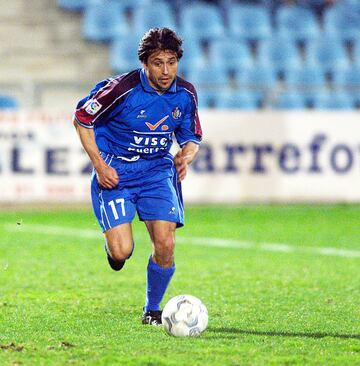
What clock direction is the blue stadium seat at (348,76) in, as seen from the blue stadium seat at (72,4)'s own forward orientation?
the blue stadium seat at (348,76) is roughly at 9 o'clock from the blue stadium seat at (72,4).

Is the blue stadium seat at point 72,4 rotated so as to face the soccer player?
yes

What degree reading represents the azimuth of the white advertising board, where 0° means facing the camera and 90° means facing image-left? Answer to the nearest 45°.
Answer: approximately 0°

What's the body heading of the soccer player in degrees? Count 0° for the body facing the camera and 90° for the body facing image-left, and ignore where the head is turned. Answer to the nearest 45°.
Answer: approximately 315°

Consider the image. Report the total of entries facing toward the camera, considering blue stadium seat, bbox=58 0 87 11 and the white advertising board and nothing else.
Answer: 2

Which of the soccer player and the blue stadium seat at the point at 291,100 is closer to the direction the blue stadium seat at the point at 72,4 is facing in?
the soccer player
